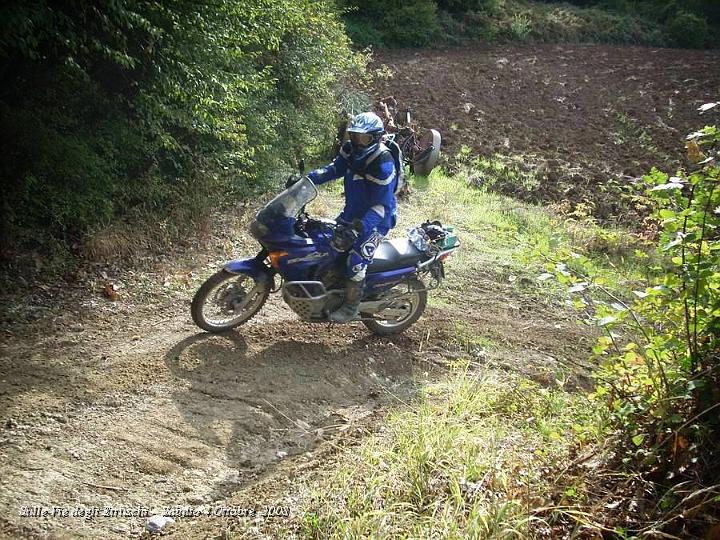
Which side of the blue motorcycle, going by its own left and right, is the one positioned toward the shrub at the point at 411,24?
right

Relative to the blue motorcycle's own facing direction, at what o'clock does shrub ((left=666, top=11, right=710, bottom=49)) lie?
The shrub is roughly at 4 o'clock from the blue motorcycle.

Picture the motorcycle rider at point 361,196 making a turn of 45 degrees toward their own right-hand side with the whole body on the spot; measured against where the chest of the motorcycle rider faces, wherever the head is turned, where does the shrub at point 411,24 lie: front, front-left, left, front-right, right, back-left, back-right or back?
right

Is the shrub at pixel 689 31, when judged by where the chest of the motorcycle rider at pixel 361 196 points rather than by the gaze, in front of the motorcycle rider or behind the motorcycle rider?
behind

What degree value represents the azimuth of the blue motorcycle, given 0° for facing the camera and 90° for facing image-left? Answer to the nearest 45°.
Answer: approximately 90°

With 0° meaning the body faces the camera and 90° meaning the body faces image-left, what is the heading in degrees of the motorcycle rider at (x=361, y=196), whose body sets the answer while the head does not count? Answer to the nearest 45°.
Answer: approximately 45°
